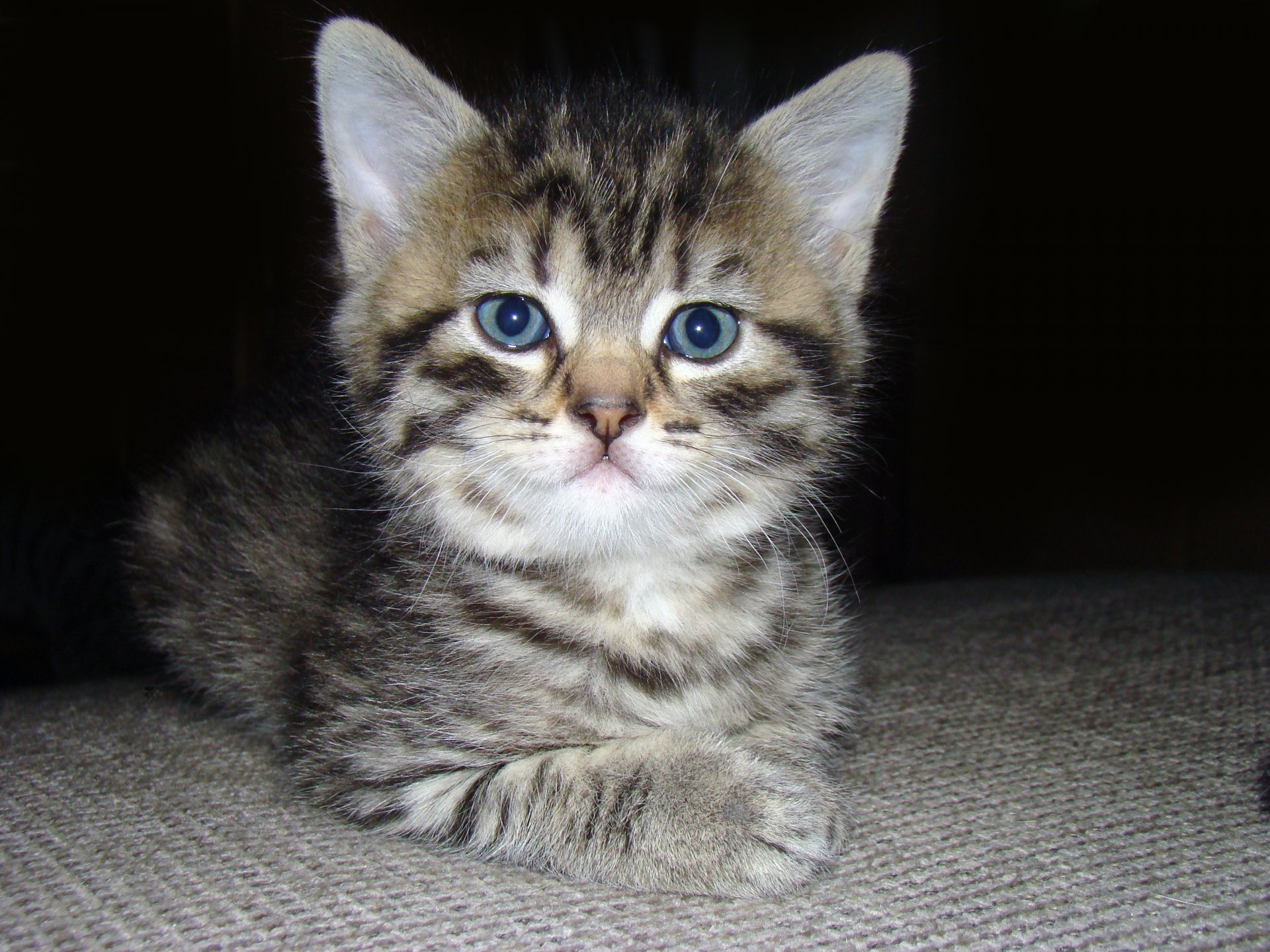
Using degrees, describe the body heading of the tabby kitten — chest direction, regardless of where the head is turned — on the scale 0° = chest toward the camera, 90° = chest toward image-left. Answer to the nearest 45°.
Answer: approximately 315°
